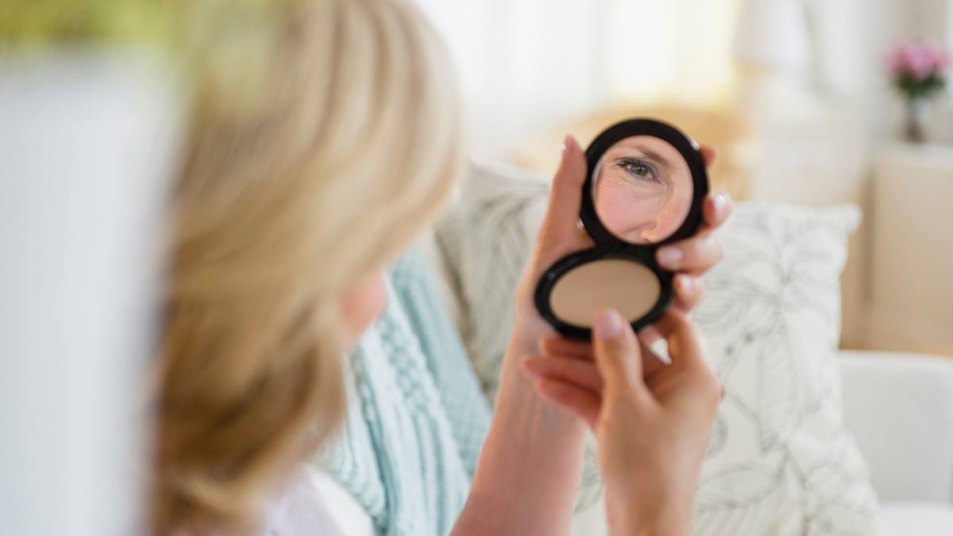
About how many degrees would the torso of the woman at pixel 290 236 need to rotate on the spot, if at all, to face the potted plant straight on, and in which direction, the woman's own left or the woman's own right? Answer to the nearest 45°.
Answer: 0° — they already face it

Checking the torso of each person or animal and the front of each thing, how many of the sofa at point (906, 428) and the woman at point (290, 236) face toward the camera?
1

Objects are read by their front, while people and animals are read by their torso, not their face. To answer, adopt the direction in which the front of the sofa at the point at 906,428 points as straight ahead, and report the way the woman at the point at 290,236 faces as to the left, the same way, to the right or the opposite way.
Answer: the opposite way

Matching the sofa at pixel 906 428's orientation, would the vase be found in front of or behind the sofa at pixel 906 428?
behind

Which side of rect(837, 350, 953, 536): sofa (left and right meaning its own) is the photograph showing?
front

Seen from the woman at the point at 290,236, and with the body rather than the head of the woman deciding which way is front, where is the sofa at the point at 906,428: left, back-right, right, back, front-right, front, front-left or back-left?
front

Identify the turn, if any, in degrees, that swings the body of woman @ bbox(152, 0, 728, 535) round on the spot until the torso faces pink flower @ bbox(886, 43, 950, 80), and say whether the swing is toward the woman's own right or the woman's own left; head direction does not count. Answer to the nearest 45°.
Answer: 0° — they already face it

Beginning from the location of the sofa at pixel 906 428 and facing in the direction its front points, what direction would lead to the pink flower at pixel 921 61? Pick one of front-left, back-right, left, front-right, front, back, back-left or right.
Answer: back

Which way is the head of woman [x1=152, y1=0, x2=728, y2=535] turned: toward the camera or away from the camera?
away from the camera

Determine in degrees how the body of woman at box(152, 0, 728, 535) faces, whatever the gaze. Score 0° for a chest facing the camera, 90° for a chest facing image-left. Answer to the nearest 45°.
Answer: approximately 225°

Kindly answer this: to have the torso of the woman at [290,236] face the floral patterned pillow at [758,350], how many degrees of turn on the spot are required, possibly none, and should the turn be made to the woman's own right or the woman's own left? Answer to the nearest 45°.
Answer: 0° — they already face it
